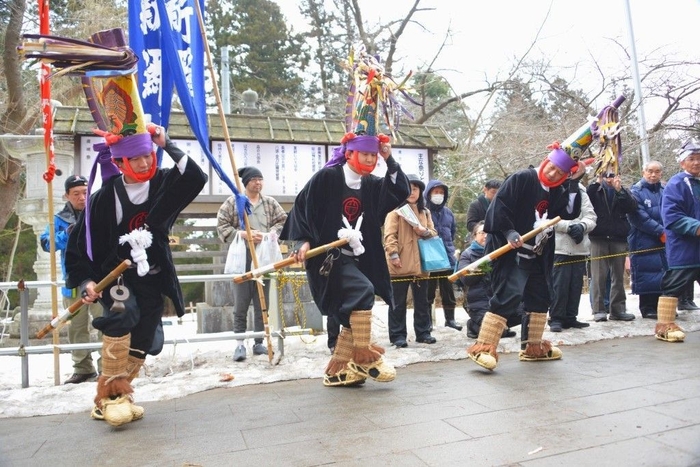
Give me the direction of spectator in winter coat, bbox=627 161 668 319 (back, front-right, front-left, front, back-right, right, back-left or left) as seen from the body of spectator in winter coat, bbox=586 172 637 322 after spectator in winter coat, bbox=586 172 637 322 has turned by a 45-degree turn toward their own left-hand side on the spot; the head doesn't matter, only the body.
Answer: left

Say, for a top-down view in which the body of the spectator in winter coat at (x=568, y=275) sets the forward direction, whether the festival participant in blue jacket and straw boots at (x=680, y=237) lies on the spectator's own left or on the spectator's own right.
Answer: on the spectator's own left

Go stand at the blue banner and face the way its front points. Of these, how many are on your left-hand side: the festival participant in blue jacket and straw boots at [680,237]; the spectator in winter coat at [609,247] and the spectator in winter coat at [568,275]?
3

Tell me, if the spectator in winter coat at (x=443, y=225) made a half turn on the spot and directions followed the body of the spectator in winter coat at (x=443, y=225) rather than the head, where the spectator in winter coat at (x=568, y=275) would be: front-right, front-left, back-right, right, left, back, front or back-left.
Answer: right

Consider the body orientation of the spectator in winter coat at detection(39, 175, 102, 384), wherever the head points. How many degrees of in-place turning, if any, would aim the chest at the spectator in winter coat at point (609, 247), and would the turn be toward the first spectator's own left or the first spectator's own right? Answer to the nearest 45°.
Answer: approximately 45° to the first spectator's own left

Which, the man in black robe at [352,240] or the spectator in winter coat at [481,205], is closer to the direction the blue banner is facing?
the man in black robe

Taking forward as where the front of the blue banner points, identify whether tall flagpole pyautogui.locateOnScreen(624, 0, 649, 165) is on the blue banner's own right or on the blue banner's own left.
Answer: on the blue banner's own left

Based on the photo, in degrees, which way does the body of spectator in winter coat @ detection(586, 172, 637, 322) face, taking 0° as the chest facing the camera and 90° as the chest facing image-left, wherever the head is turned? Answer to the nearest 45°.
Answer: approximately 0°

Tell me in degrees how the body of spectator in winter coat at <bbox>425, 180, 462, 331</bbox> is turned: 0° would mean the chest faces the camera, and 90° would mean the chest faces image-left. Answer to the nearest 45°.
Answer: approximately 0°

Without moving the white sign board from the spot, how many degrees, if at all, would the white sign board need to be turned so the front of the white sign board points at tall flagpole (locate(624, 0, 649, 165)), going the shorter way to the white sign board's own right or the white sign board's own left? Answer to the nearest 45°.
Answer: approximately 90° to the white sign board's own left
